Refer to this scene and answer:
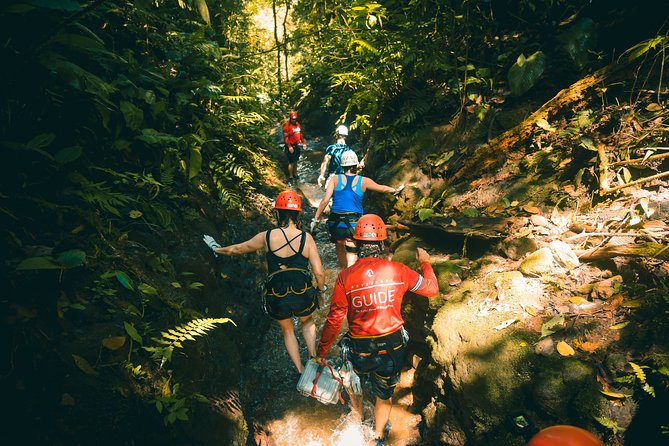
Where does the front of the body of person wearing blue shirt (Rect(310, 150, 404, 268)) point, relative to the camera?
away from the camera

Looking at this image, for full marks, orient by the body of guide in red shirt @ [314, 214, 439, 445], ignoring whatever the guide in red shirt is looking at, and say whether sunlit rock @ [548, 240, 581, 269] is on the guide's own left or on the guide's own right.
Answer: on the guide's own right

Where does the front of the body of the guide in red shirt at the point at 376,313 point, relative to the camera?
away from the camera

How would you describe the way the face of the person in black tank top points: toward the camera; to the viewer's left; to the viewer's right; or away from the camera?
away from the camera

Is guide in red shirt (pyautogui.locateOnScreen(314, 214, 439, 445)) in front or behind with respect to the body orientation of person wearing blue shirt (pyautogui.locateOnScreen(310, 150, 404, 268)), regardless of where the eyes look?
behind

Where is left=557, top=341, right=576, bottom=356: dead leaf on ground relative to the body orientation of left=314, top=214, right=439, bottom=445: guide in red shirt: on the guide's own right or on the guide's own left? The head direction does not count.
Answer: on the guide's own right

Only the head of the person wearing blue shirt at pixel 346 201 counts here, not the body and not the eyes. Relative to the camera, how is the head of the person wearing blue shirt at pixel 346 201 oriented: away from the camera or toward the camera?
away from the camera

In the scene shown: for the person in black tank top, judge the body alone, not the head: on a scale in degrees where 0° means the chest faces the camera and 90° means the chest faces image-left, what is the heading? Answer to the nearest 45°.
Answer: approximately 180°

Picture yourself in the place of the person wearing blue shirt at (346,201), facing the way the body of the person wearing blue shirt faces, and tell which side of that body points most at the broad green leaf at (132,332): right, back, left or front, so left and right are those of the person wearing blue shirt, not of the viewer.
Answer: back

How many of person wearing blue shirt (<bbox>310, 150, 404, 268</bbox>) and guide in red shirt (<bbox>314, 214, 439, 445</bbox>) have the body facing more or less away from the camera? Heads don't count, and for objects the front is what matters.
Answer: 2

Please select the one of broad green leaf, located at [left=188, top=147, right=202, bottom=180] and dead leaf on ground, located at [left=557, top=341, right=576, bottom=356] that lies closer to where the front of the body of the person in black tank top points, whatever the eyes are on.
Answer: the broad green leaf

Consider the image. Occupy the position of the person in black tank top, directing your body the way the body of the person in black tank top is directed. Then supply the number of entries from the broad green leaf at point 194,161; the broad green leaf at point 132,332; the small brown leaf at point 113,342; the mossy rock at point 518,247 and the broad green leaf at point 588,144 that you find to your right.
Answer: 2
